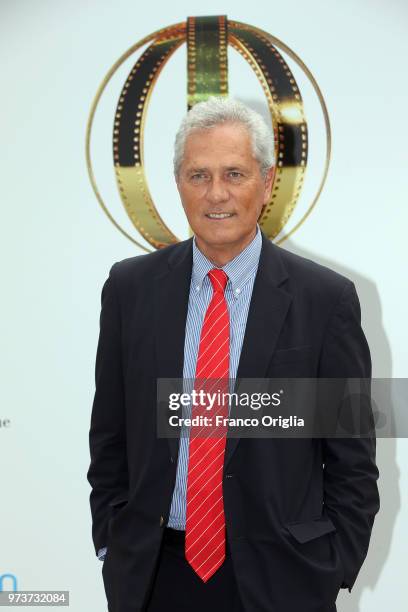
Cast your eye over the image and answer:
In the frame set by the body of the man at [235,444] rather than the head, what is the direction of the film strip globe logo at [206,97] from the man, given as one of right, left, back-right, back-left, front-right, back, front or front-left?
back

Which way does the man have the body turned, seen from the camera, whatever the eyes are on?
toward the camera
